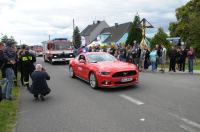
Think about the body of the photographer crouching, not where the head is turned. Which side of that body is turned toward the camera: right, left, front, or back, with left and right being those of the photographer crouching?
back

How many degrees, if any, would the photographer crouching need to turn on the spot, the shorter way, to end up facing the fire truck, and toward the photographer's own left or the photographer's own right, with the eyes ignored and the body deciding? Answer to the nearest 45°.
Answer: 0° — they already face it

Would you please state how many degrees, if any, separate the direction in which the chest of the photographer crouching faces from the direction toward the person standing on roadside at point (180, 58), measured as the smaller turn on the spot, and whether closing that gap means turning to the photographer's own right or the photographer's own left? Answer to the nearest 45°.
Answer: approximately 45° to the photographer's own right

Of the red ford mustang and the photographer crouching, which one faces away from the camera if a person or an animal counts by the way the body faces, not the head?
the photographer crouching

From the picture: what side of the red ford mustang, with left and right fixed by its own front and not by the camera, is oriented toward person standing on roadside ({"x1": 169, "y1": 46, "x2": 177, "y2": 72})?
left

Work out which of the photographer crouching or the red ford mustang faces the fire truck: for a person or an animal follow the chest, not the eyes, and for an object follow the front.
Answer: the photographer crouching

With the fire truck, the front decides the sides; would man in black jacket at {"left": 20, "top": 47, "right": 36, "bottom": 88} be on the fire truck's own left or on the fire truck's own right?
on the fire truck's own right

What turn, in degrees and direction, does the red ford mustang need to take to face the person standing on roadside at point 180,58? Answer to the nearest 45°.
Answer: approximately 90° to its left

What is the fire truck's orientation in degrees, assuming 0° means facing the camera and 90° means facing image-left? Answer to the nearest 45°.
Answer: approximately 315°
